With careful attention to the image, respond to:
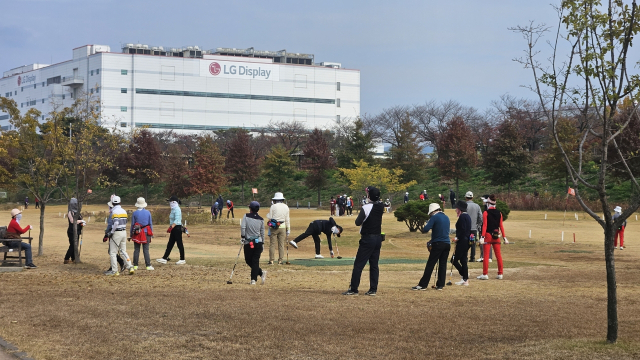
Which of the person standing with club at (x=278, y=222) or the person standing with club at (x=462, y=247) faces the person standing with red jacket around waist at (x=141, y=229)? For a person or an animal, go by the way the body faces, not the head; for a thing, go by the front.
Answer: the person standing with club at (x=462, y=247)

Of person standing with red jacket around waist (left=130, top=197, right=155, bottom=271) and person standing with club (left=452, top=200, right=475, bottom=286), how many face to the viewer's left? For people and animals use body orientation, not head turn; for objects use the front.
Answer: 1

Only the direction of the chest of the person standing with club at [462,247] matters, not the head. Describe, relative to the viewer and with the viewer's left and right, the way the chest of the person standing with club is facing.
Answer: facing to the left of the viewer

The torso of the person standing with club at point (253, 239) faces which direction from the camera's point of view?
away from the camera

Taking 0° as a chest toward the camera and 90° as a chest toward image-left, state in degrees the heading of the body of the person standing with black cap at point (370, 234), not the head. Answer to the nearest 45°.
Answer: approximately 135°

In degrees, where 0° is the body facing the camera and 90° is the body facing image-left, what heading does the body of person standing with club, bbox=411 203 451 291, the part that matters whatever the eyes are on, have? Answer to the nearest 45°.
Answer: approximately 135°

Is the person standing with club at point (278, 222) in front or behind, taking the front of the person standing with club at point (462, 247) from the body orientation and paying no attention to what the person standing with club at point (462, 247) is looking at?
in front
